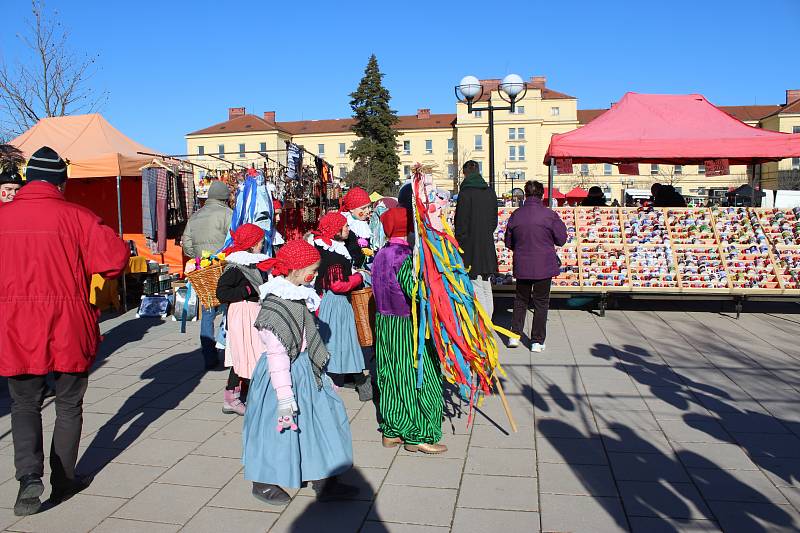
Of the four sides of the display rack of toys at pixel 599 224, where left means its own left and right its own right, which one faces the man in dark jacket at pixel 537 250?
front

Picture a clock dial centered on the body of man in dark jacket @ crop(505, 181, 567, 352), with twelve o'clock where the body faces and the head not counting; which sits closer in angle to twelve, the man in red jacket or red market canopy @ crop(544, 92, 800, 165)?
the red market canopy

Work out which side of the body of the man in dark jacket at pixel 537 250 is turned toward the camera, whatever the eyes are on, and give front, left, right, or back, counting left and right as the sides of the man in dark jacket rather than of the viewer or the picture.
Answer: back

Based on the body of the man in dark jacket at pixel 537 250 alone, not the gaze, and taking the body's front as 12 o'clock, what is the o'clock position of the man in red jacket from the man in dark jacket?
The man in red jacket is roughly at 7 o'clock from the man in dark jacket.

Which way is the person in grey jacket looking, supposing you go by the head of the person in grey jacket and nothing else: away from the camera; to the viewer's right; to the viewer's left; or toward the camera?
away from the camera

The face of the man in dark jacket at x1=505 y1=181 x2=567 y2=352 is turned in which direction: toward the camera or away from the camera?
away from the camera

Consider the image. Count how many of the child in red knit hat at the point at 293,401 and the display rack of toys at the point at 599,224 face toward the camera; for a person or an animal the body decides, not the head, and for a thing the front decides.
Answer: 1

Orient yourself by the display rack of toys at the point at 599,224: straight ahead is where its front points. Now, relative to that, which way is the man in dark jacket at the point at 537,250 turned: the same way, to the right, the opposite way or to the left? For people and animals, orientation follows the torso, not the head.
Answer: the opposite way

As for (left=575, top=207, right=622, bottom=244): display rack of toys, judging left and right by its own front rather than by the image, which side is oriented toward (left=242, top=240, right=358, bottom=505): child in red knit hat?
front

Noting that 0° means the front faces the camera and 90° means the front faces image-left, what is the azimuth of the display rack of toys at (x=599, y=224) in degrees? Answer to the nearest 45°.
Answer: approximately 0°
